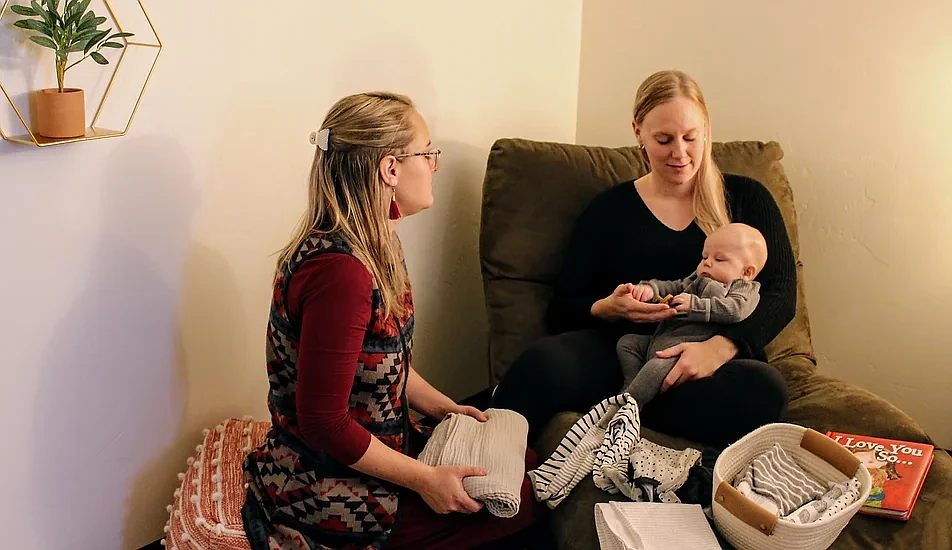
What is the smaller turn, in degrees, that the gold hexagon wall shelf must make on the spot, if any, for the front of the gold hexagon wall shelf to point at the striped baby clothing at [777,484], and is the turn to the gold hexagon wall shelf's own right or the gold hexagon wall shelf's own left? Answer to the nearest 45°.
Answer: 0° — it already faces it

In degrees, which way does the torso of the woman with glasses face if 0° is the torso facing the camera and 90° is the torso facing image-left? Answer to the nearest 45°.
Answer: approximately 270°

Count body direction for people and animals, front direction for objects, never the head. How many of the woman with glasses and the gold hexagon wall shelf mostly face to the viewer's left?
0

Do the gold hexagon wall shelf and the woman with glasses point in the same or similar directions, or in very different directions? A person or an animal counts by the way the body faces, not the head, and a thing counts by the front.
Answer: same or similar directions

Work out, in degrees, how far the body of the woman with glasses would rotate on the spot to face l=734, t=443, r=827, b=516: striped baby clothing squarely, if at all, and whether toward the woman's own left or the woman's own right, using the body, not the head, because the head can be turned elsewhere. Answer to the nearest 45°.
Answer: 0° — they already face it

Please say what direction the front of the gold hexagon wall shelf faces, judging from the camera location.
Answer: facing the viewer and to the right of the viewer

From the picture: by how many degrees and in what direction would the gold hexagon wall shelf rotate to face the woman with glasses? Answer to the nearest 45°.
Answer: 0° — it already faces them

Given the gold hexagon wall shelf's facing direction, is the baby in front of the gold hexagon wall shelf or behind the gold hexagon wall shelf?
in front

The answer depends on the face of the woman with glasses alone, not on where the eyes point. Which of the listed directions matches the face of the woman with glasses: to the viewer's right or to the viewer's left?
to the viewer's right

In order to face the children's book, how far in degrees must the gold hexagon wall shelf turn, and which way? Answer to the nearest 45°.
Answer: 0° — it already faces it
